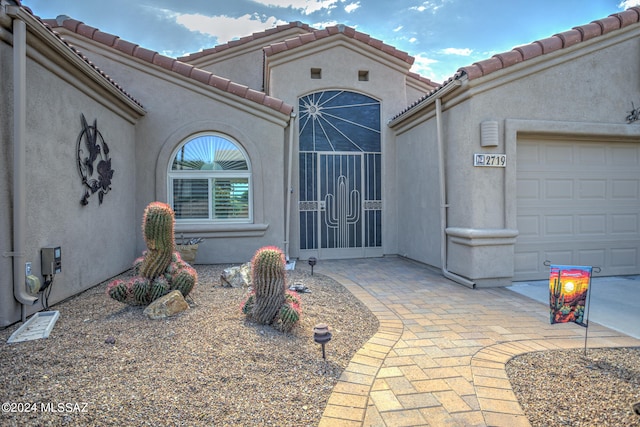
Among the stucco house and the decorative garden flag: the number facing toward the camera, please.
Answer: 2

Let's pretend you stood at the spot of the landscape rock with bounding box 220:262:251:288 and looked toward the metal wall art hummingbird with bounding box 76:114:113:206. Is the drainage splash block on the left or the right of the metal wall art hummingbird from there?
left

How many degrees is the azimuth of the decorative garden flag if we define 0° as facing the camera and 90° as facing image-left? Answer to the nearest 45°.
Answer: approximately 0°

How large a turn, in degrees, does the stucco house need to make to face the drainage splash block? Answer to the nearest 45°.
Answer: approximately 45° to its right

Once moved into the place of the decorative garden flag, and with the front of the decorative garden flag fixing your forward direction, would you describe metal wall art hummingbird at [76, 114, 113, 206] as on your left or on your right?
on your right

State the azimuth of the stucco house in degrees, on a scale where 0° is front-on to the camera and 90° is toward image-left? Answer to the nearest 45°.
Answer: approximately 0°

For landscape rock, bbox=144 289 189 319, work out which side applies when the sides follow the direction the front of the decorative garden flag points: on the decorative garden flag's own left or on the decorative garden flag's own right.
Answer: on the decorative garden flag's own right

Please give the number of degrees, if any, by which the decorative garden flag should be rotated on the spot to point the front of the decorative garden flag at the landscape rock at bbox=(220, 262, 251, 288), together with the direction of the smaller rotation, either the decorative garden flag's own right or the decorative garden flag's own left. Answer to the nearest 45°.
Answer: approximately 90° to the decorative garden flag's own right
